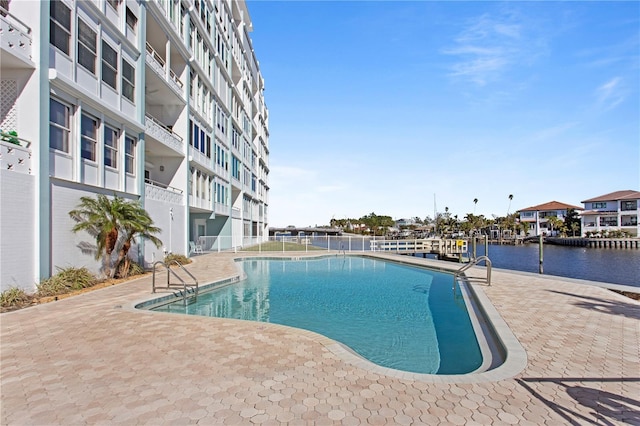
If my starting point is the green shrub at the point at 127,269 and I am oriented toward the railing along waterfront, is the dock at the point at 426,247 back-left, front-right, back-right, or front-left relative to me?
front-right

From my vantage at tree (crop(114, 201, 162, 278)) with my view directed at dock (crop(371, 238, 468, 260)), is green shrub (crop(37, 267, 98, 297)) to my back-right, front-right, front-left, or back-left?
back-right

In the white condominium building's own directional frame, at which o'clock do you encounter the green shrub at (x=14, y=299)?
The green shrub is roughly at 2 o'clock from the white condominium building.

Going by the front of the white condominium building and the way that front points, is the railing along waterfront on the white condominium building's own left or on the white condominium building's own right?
on the white condominium building's own left
